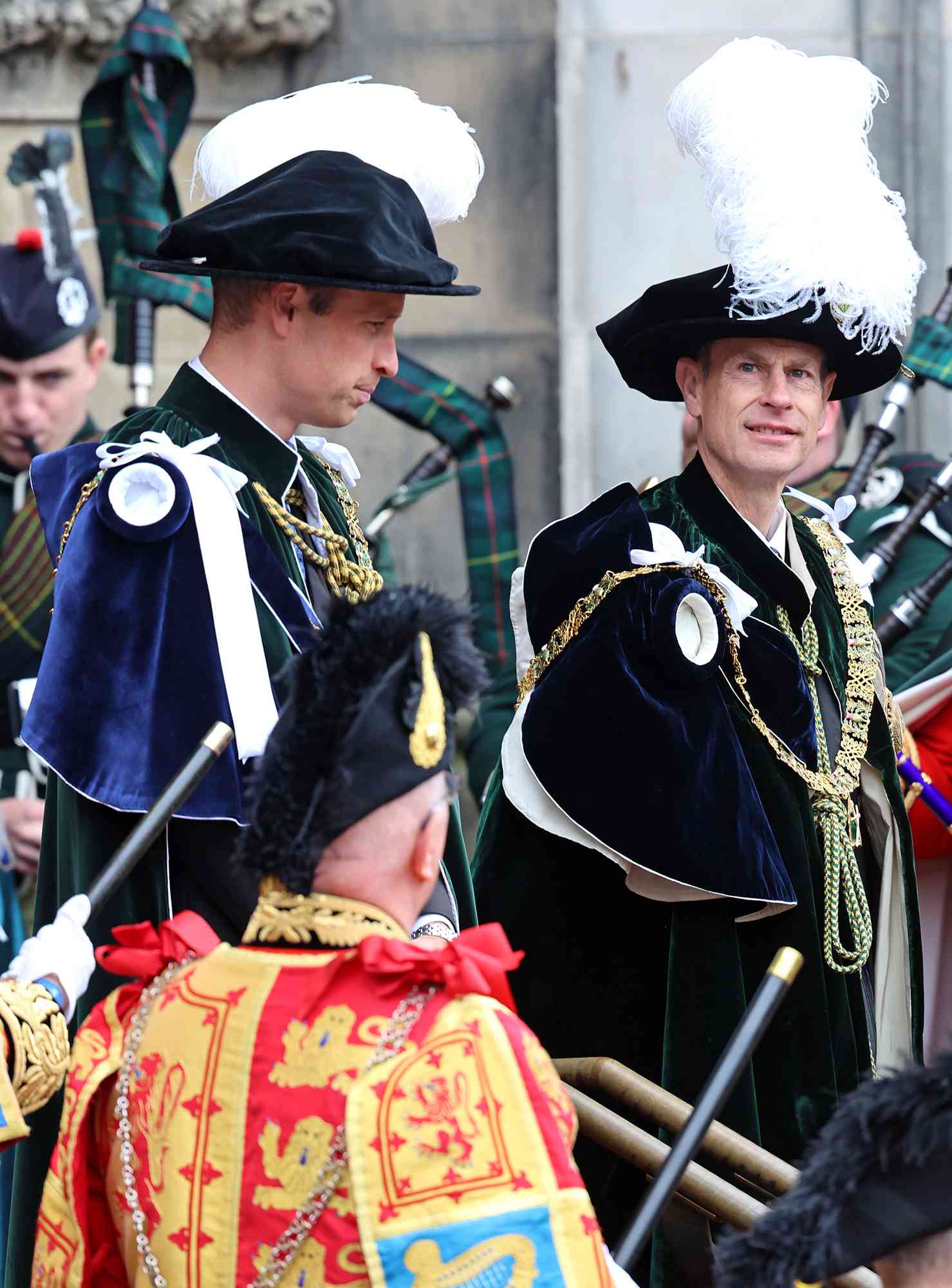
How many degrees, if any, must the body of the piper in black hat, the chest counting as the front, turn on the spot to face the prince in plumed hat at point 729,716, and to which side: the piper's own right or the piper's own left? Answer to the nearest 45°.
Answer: approximately 90° to the piper's own left

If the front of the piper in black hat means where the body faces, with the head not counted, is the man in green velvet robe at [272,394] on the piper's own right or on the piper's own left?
on the piper's own left

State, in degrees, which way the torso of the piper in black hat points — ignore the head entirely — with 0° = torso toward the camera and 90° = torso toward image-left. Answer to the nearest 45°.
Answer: approximately 45°

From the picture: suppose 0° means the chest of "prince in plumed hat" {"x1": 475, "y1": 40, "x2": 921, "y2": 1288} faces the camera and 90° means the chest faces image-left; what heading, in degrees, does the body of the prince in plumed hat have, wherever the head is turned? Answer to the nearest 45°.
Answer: approximately 315°

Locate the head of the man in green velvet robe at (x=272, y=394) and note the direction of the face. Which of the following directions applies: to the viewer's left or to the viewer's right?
to the viewer's right
